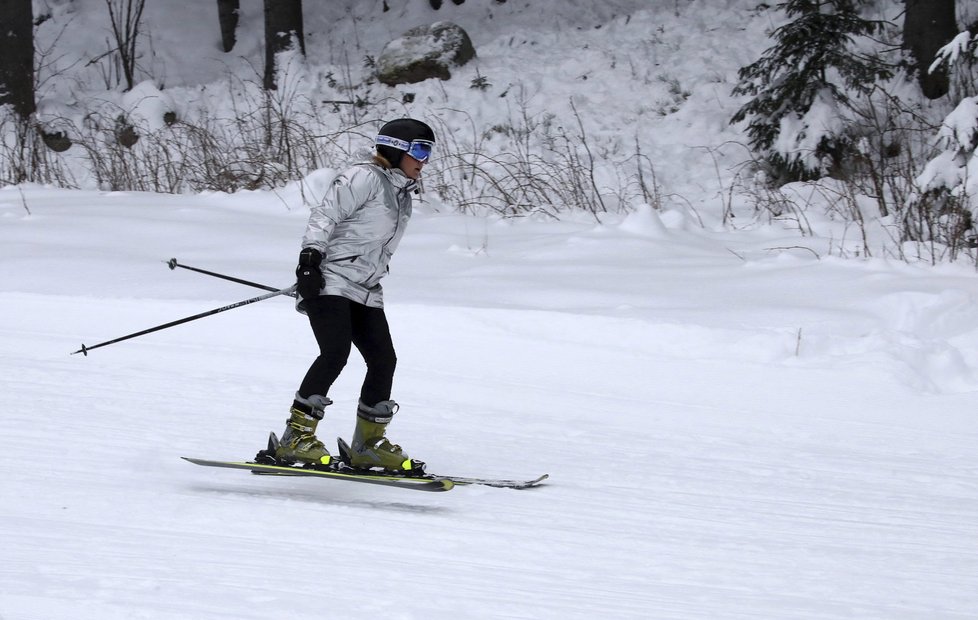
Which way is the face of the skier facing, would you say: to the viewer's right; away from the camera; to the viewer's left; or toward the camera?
to the viewer's right

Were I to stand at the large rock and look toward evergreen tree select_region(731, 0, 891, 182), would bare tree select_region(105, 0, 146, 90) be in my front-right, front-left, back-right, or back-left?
back-right

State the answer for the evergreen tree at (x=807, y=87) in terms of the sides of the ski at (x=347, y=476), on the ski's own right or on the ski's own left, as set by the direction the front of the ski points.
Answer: on the ski's own left

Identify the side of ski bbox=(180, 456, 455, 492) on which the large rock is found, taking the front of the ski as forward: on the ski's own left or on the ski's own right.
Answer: on the ski's own left

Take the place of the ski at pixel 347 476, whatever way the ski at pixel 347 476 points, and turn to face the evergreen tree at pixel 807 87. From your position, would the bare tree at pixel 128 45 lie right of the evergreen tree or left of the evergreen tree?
left

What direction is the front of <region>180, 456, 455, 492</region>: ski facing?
to the viewer's right
